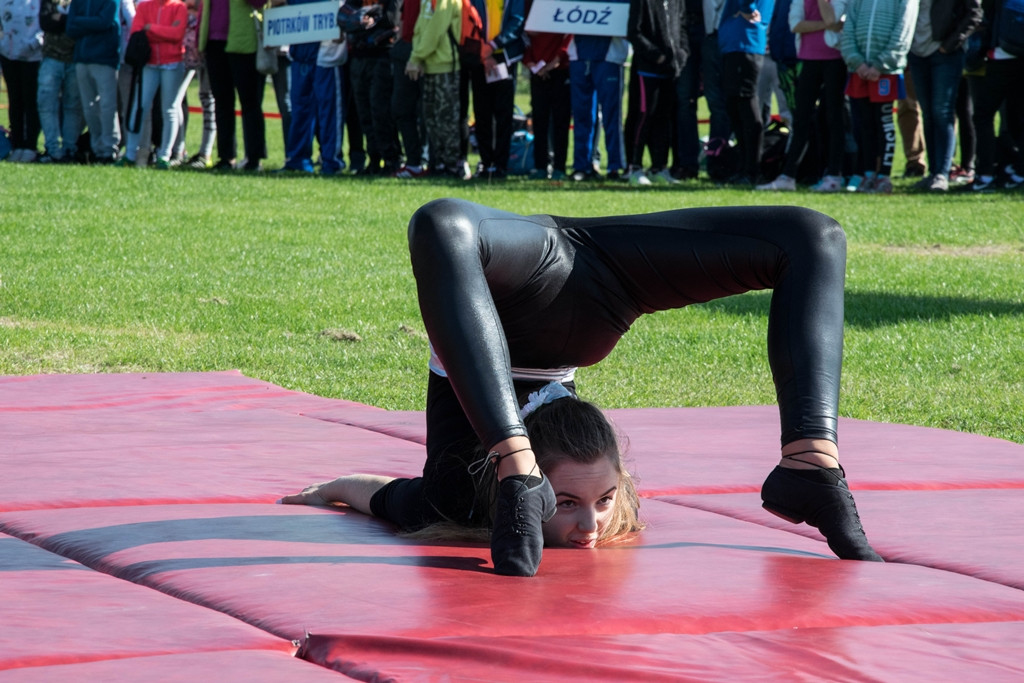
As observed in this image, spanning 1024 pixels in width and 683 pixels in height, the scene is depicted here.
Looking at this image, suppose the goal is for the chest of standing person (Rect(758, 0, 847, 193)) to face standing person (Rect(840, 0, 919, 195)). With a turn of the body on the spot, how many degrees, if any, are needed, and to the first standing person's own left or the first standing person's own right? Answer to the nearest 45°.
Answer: approximately 90° to the first standing person's own left

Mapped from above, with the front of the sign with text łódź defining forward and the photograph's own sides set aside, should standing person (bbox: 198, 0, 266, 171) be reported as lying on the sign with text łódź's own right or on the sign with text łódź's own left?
on the sign with text łódź's own right

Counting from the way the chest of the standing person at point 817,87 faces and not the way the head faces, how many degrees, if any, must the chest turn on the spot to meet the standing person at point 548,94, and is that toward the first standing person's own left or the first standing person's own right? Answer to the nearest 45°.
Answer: approximately 90° to the first standing person's own right

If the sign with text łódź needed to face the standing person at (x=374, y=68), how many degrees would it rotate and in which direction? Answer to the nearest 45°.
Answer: approximately 90° to its right

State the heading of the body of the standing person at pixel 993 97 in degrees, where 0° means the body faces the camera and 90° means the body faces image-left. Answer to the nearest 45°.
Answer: approximately 45°

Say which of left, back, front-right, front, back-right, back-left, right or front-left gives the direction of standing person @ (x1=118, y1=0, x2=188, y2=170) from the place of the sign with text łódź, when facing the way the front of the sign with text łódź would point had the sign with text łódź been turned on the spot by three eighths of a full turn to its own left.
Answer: back-left
